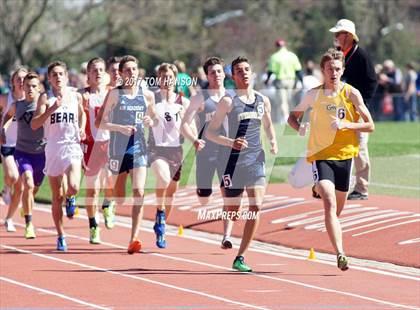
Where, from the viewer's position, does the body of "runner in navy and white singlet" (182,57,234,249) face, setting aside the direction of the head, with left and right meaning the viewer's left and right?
facing the viewer

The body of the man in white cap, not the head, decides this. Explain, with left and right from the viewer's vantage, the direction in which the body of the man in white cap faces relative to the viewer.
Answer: facing to the left of the viewer

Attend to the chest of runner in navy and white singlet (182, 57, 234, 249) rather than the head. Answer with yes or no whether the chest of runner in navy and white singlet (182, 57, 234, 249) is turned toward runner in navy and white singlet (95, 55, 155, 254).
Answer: no

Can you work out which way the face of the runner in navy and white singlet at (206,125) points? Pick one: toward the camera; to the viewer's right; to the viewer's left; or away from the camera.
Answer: toward the camera

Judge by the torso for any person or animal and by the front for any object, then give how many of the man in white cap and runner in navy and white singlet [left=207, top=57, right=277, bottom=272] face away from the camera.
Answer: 0

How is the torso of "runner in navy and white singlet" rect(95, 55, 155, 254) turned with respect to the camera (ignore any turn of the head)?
toward the camera

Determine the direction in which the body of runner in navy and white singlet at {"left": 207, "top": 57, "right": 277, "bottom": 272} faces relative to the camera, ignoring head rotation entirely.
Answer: toward the camera
